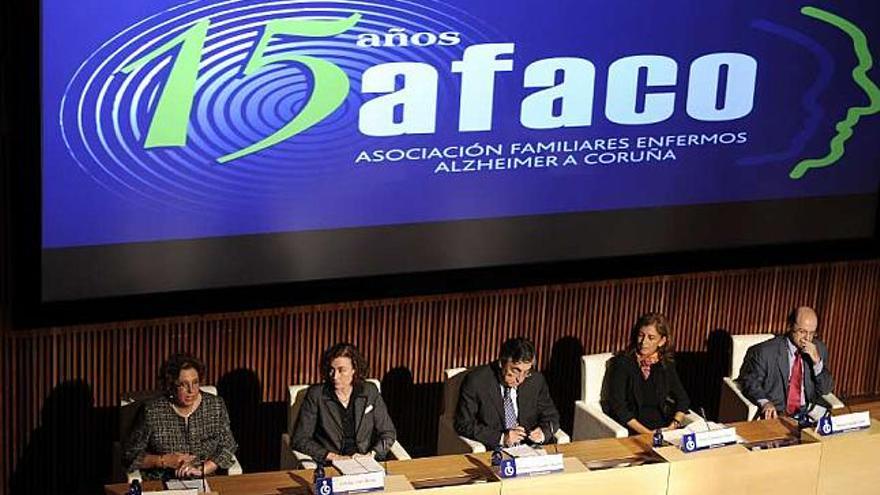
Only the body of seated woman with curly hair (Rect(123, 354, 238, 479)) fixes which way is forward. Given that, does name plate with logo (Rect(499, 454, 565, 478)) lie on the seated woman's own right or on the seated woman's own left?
on the seated woman's own left

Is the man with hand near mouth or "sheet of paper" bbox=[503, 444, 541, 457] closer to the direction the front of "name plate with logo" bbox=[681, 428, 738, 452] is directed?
the sheet of paper

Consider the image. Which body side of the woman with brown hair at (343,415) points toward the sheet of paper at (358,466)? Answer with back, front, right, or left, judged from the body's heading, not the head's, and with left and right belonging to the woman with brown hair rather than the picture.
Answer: front

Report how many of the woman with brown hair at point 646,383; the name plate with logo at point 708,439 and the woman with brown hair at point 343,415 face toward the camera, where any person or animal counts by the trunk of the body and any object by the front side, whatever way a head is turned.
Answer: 3

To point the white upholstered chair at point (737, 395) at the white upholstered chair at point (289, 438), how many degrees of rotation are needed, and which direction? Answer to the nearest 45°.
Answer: approximately 90° to its right

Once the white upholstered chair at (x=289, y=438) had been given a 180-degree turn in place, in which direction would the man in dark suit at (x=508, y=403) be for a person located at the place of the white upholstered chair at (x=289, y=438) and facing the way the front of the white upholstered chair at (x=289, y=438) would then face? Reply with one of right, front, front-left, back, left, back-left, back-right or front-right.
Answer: back-right

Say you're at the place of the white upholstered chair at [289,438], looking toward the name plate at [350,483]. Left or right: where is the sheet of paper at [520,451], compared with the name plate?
left

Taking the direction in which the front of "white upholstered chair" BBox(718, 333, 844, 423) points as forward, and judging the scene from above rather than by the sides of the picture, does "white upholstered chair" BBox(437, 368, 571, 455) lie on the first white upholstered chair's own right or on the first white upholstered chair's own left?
on the first white upholstered chair's own right

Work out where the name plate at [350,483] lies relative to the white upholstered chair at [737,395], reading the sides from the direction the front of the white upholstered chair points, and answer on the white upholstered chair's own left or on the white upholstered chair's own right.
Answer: on the white upholstered chair's own right
